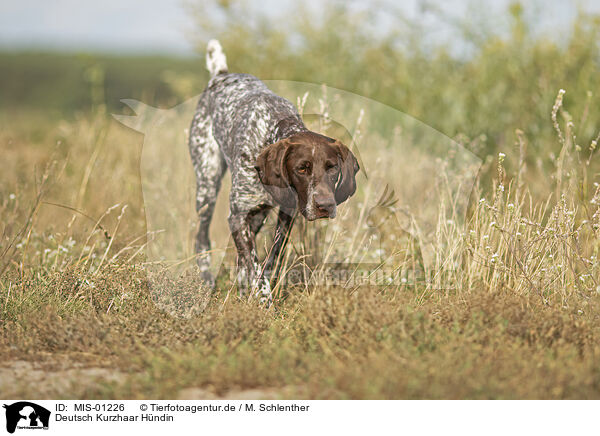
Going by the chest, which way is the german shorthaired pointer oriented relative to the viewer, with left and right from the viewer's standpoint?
facing the viewer and to the right of the viewer
